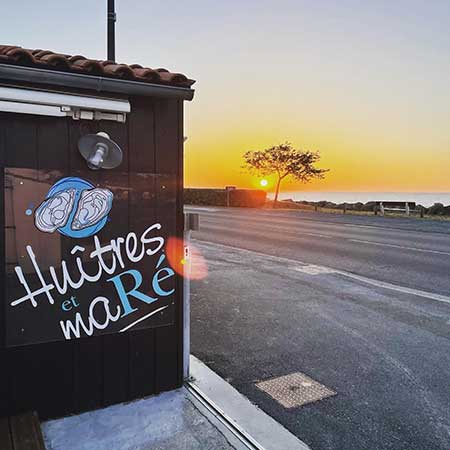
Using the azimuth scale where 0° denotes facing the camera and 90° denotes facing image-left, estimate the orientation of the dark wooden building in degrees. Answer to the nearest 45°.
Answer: approximately 315°

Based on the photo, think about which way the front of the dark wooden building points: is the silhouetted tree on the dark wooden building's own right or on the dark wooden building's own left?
on the dark wooden building's own left
